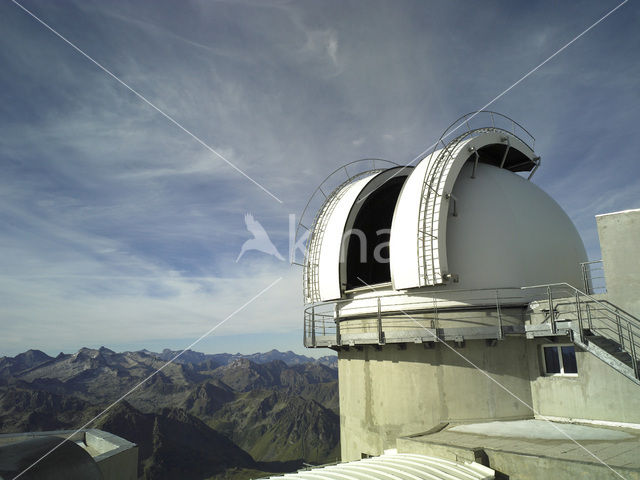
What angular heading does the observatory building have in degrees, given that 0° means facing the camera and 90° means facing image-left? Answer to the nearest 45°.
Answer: approximately 45°
